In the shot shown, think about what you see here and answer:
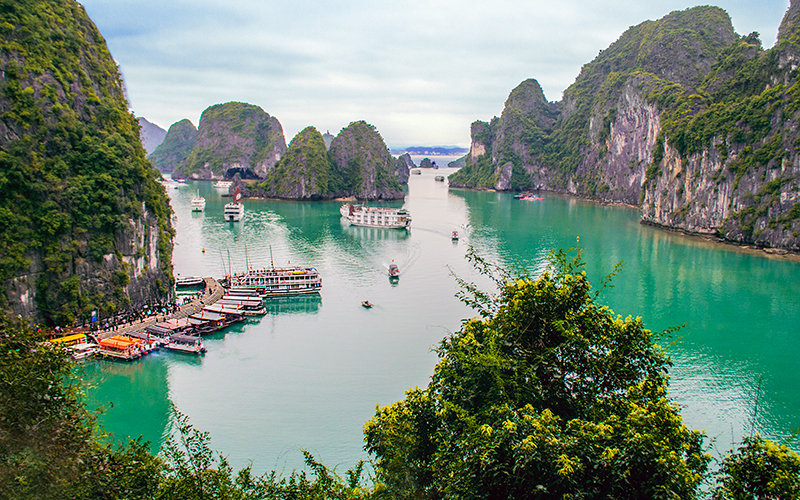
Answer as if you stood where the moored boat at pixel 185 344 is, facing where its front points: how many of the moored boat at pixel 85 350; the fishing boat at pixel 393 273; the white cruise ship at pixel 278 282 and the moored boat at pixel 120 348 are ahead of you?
2
